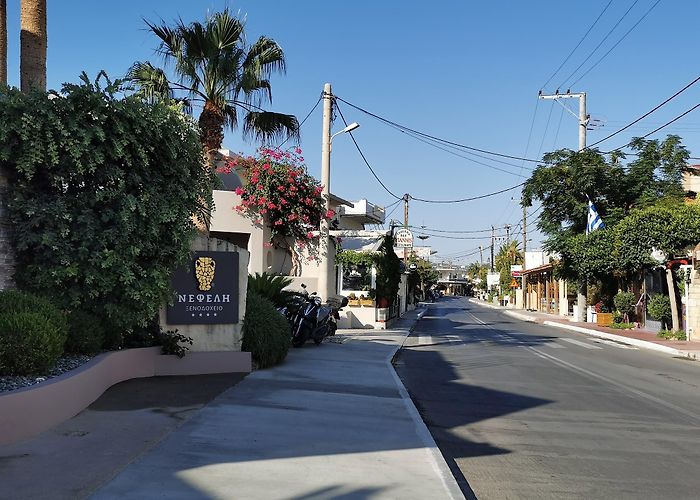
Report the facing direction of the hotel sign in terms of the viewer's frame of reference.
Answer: facing the viewer

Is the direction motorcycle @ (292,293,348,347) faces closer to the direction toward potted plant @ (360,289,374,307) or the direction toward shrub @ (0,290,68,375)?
the shrub

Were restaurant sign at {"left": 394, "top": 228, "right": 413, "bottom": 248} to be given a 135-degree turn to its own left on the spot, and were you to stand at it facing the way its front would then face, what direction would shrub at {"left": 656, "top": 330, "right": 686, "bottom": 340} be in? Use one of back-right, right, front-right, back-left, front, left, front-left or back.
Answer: right

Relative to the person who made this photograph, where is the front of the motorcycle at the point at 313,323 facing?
facing the viewer and to the left of the viewer

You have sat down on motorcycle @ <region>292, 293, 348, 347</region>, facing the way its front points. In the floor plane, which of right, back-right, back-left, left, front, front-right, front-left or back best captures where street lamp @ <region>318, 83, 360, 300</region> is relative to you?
back-right

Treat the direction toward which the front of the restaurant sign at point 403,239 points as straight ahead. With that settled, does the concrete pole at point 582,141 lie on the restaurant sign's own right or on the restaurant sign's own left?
on the restaurant sign's own left

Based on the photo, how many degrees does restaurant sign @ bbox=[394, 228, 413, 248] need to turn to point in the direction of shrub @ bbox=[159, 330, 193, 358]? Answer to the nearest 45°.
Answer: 0° — it already faces it

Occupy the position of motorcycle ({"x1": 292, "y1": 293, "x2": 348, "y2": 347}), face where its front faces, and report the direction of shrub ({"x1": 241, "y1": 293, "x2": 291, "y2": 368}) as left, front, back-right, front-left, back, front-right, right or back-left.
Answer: front-left

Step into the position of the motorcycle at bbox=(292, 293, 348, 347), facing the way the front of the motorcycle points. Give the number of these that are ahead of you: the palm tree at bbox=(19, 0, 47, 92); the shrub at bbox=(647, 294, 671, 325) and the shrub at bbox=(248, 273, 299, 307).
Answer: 2

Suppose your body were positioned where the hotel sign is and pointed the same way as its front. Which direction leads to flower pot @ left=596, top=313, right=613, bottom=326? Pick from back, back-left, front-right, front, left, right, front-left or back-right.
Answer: back-left

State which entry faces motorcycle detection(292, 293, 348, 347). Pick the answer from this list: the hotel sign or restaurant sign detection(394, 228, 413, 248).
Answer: the restaurant sign

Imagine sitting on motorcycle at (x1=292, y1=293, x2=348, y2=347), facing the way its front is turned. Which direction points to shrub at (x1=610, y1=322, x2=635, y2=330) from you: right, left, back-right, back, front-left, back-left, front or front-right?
back

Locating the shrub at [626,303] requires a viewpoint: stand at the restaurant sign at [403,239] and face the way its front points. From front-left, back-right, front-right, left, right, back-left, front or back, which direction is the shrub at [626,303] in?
left

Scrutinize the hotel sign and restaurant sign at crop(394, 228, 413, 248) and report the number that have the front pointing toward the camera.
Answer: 2

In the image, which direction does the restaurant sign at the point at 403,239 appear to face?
toward the camera

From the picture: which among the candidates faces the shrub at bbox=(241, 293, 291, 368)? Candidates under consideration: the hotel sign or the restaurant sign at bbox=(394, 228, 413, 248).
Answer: the restaurant sign
